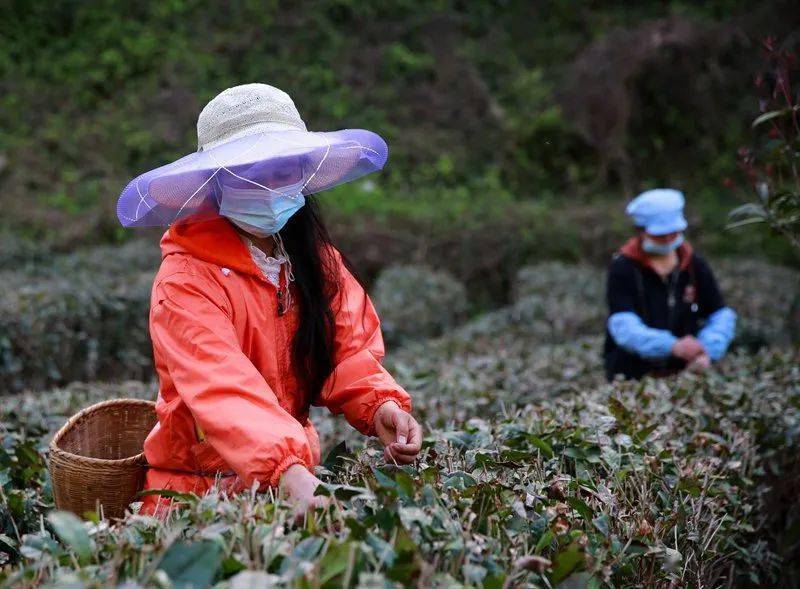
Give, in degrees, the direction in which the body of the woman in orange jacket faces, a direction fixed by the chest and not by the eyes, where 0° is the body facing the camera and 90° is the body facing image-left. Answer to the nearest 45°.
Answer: approximately 315°

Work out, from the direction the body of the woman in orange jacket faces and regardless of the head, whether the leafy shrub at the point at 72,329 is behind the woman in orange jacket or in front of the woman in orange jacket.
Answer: behind
